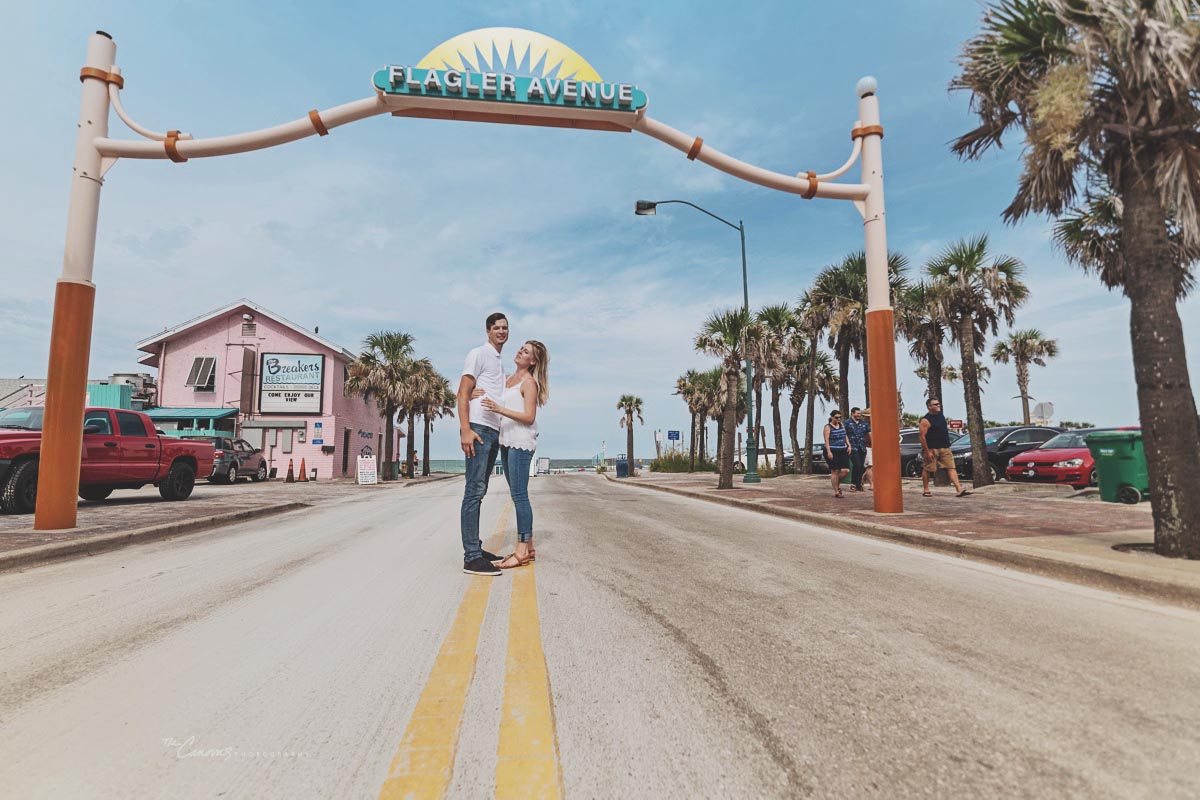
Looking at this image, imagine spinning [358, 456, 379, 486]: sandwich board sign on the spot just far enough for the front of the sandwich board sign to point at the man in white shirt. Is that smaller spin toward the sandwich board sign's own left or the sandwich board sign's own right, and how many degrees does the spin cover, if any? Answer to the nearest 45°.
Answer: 0° — it already faces them

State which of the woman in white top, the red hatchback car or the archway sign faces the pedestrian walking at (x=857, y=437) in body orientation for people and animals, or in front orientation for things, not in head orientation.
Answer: the red hatchback car

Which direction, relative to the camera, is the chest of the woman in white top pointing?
to the viewer's left

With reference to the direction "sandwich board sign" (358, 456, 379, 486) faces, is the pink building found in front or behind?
behind

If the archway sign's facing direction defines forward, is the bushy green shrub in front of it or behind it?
behind

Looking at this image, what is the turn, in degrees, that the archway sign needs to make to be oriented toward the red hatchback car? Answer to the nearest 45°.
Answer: approximately 90° to its left

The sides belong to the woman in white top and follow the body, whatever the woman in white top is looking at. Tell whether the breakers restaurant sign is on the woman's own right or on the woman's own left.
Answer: on the woman's own right
